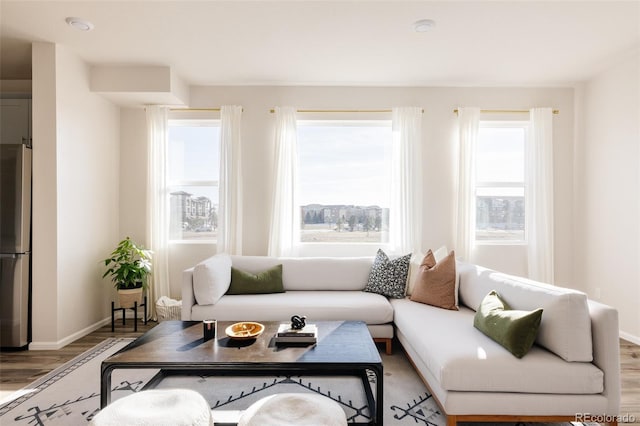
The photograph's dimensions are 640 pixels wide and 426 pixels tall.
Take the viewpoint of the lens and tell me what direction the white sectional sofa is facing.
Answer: facing the viewer and to the left of the viewer

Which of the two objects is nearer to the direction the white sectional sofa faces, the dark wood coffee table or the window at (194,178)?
the dark wood coffee table

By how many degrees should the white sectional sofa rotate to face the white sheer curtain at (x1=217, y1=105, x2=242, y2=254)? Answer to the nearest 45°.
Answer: approximately 90° to its right

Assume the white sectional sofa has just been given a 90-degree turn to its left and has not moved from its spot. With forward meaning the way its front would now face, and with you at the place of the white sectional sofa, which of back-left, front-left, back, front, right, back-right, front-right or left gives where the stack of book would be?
back-right

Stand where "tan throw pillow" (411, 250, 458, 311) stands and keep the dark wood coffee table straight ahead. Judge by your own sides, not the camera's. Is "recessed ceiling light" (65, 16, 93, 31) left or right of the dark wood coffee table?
right

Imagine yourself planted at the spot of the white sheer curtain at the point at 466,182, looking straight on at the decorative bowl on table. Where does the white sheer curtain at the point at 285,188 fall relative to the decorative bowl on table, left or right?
right

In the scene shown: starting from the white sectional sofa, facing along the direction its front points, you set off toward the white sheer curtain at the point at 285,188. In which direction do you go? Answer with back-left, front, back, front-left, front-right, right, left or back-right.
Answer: right

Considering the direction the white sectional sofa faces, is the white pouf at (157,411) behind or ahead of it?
ahead

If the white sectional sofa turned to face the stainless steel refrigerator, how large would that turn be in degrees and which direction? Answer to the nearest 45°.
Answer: approximately 45° to its right

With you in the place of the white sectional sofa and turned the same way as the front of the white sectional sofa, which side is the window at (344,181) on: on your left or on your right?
on your right

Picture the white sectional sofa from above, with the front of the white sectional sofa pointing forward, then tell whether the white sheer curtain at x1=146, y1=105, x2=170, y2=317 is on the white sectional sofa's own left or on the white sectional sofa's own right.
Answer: on the white sectional sofa's own right

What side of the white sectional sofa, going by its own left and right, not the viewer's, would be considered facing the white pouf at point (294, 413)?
front

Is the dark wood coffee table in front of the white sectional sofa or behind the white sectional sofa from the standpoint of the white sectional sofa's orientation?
in front
